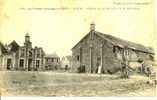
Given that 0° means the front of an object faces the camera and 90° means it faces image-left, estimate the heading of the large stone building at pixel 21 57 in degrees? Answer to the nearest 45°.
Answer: approximately 0°
